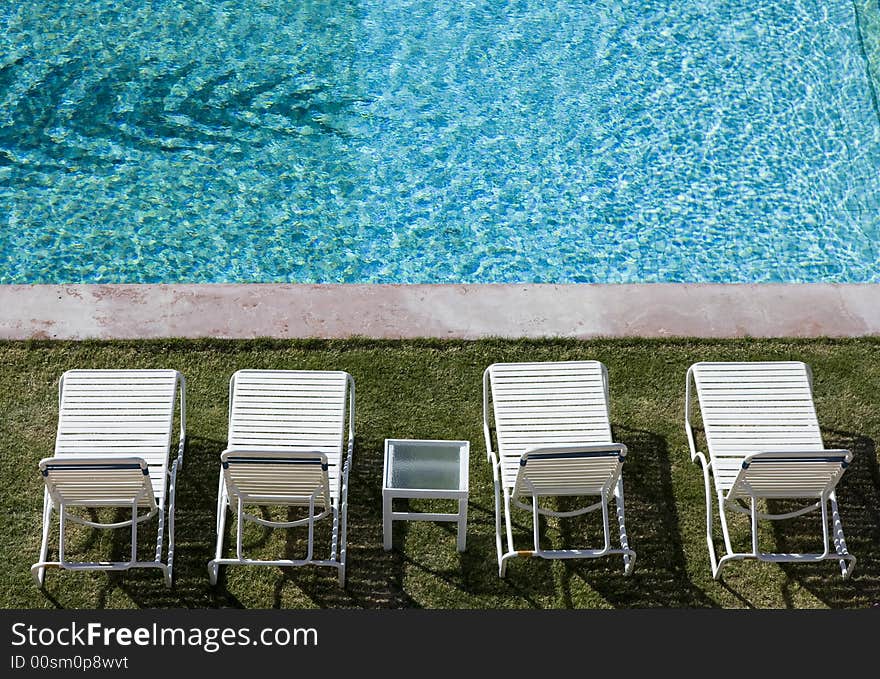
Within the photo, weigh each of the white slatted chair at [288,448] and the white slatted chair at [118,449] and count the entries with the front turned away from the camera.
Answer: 2

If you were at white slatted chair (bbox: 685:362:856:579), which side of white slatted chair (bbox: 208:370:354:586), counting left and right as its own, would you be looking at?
right

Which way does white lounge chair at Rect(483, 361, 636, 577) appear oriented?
away from the camera

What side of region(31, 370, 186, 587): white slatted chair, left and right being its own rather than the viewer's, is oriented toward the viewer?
back

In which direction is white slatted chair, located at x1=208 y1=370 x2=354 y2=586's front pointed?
away from the camera
